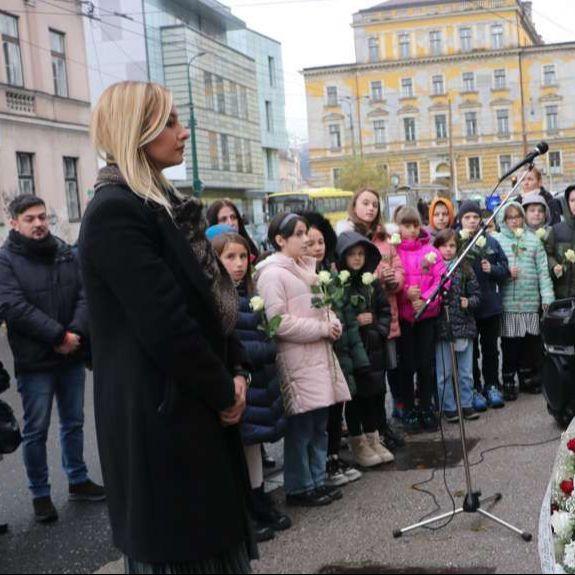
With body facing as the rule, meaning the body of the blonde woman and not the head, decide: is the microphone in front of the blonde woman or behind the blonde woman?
in front

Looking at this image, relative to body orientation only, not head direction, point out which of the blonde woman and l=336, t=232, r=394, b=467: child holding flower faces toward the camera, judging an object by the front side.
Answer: the child holding flower

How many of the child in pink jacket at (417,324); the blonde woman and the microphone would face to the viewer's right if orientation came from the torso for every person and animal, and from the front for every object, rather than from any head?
2

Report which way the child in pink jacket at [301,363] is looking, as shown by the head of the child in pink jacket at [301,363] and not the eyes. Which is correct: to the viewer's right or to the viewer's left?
to the viewer's right

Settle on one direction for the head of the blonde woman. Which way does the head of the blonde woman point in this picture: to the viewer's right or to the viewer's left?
to the viewer's right

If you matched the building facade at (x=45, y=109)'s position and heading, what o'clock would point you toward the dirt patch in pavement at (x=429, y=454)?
The dirt patch in pavement is roughly at 1 o'clock from the building facade.

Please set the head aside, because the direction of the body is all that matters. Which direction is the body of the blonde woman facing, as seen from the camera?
to the viewer's right

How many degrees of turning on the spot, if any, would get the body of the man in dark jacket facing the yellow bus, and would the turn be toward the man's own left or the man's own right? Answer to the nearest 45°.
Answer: approximately 135° to the man's own left

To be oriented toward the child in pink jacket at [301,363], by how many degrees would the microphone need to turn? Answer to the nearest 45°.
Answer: approximately 180°

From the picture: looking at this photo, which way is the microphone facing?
to the viewer's right

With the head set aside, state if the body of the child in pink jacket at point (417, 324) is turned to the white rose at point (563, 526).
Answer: yes

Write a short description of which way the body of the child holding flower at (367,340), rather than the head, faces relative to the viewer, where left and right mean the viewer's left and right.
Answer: facing the viewer

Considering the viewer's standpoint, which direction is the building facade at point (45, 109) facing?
facing the viewer and to the right of the viewer

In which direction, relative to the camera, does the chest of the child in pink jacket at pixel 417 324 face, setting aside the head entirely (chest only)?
toward the camera

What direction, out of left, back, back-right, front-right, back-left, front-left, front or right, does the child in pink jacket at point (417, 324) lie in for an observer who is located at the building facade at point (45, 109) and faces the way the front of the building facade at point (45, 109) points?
front-right

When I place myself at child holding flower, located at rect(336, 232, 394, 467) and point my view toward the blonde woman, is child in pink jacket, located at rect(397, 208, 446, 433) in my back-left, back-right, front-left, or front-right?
back-left

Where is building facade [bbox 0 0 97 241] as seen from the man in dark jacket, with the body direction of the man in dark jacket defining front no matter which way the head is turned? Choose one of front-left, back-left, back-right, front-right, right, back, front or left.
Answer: back-left

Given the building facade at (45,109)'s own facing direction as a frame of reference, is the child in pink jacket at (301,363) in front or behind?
in front

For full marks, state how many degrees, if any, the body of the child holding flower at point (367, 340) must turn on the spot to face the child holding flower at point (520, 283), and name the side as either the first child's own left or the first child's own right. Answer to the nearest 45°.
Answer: approximately 135° to the first child's own left
